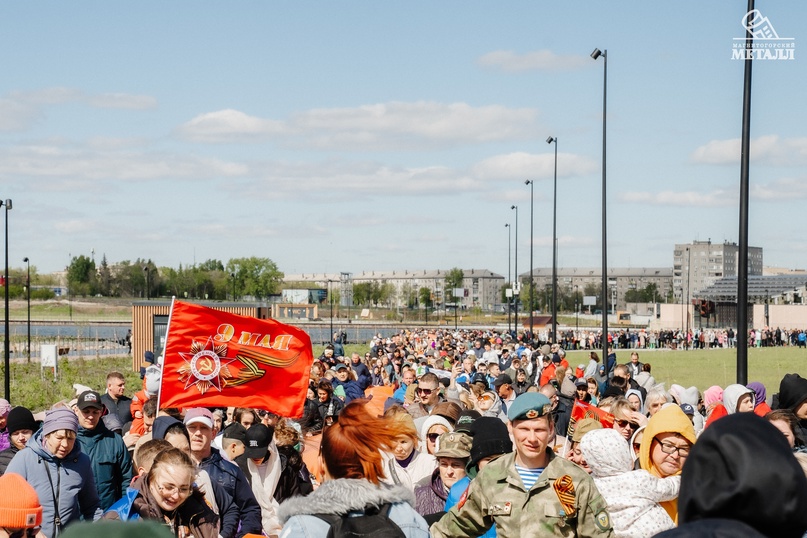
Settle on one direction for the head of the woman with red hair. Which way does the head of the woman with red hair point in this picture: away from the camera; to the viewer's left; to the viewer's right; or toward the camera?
away from the camera

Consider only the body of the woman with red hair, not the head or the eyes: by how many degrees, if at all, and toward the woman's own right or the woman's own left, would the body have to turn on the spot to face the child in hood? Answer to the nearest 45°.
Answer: approximately 45° to the woman's own right

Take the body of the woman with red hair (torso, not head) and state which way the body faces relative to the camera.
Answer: away from the camera

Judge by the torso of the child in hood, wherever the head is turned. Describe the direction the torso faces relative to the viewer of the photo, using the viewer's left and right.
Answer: facing away from the viewer and to the right of the viewer
